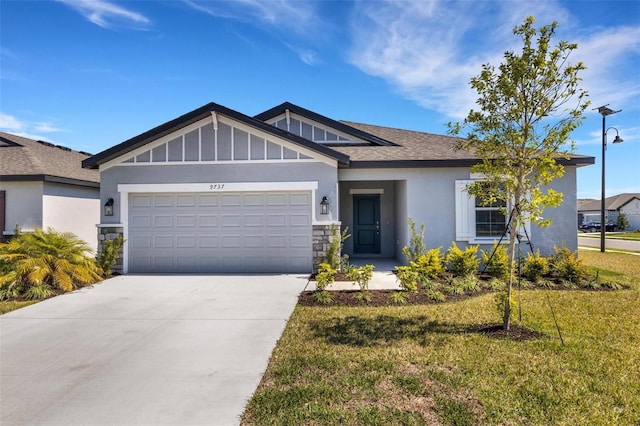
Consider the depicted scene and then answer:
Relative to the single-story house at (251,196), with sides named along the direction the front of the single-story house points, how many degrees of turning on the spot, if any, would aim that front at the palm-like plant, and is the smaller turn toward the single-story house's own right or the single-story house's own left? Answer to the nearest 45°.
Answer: approximately 45° to the single-story house's own right

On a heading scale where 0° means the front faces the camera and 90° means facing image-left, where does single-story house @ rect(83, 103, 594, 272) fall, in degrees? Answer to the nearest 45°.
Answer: approximately 0°

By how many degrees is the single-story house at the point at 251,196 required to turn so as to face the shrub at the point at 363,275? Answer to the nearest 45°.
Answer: approximately 45° to its left

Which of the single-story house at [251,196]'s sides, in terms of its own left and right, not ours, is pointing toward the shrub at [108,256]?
right

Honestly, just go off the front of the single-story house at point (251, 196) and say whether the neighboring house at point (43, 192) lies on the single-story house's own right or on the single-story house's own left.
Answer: on the single-story house's own right
